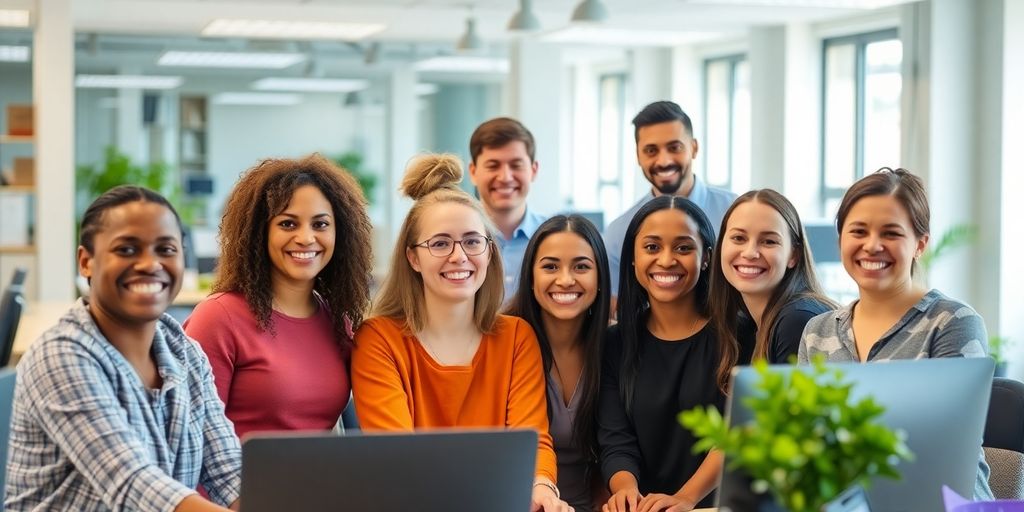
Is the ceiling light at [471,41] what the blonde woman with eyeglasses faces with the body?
no

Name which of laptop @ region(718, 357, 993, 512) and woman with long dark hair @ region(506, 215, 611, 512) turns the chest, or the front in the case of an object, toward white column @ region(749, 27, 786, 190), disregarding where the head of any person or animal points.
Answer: the laptop

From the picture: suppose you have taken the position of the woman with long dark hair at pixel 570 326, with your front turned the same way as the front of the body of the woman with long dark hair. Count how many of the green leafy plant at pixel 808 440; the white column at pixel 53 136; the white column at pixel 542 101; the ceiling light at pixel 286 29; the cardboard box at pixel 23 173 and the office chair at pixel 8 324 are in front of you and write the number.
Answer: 1

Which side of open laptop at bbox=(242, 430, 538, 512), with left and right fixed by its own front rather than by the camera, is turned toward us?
back

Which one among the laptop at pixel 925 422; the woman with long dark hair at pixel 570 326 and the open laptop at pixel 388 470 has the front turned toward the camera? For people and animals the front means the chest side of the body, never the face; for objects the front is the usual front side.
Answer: the woman with long dark hair

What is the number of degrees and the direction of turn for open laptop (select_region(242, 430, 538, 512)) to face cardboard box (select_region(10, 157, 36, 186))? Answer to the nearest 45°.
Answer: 0° — it already faces it

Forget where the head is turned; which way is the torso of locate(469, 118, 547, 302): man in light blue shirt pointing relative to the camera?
toward the camera

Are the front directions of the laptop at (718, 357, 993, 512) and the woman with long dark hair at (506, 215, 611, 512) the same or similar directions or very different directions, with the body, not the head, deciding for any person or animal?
very different directions

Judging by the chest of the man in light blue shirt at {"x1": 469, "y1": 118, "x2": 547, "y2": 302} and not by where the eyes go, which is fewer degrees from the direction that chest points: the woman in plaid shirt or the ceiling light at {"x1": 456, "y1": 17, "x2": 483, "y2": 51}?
the woman in plaid shirt

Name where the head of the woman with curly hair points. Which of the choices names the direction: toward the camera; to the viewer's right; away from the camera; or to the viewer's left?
toward the camera

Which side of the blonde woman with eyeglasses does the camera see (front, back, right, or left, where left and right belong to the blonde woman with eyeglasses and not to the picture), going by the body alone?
front

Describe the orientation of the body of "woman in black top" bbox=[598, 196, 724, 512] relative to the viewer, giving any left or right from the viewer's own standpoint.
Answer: facing the viewer

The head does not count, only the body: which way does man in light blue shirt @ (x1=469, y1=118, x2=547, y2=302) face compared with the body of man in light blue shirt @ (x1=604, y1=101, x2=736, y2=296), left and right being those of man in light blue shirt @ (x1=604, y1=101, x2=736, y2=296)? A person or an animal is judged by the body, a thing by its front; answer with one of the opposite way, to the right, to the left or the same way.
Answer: the same way

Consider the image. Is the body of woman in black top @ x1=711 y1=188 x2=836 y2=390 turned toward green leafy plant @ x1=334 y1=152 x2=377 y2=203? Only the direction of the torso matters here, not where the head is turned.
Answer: no

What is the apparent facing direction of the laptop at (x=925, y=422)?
away from the camera

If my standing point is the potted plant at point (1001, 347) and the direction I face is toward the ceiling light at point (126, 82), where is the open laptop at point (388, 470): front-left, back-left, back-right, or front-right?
back-left

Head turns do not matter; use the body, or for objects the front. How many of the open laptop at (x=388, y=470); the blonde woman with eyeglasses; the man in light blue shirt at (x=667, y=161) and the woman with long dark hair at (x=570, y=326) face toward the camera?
3

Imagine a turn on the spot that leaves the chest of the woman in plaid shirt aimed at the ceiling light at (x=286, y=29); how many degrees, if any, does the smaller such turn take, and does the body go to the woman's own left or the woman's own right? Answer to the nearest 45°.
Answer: approximately 135° to the woman's own left

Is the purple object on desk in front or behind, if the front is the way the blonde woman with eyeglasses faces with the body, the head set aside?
in front

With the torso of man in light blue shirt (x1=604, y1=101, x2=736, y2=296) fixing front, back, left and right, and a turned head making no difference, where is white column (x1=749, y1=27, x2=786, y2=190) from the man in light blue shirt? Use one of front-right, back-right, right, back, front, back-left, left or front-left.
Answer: back

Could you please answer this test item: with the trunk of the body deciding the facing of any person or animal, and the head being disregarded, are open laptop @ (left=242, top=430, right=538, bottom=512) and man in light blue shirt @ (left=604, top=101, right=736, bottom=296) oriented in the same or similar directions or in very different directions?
very different directions

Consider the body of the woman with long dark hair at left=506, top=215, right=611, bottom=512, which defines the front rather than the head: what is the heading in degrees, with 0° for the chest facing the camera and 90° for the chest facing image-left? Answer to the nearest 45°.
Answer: approximately 0°

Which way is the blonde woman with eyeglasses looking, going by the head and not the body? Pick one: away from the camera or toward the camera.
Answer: toward the camera
